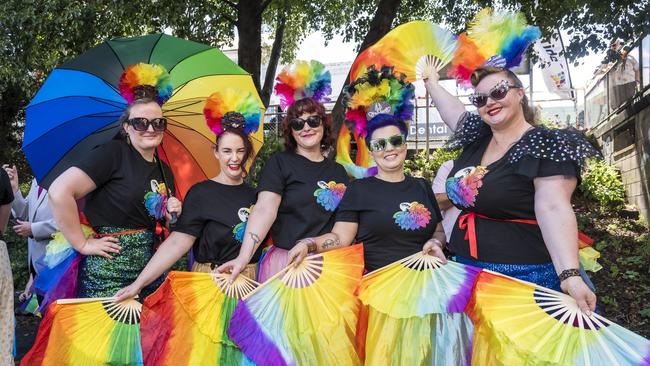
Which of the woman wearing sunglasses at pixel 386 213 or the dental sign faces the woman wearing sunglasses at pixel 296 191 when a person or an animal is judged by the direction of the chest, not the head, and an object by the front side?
the dental sign

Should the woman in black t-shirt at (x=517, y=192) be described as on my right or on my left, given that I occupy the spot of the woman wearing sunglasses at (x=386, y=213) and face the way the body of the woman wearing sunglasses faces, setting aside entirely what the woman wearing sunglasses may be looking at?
on my left

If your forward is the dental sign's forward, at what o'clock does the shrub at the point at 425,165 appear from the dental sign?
The shrub is roughly at 12 o'clock from the dental sign.

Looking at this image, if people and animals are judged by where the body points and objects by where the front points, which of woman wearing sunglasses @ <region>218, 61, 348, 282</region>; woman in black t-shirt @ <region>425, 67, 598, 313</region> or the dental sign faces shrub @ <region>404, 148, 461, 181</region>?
the dental sign

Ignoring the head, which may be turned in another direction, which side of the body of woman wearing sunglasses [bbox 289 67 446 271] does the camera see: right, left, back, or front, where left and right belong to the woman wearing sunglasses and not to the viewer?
front

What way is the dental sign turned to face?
toward the camera

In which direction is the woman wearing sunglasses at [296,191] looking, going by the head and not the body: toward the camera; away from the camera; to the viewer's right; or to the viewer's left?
toward the camera

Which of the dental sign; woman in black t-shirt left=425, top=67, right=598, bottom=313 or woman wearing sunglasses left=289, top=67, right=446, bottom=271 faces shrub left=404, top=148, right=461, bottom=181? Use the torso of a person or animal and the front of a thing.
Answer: the dental sign

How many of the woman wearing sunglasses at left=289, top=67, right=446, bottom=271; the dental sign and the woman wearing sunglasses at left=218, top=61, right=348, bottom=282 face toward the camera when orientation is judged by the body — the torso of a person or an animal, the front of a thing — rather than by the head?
3

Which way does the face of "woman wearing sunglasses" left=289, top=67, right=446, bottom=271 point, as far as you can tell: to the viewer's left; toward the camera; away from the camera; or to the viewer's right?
toward the camera

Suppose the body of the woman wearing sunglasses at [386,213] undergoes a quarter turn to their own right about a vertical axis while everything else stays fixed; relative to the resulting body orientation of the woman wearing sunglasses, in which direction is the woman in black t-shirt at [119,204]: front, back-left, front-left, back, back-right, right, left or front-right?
front
